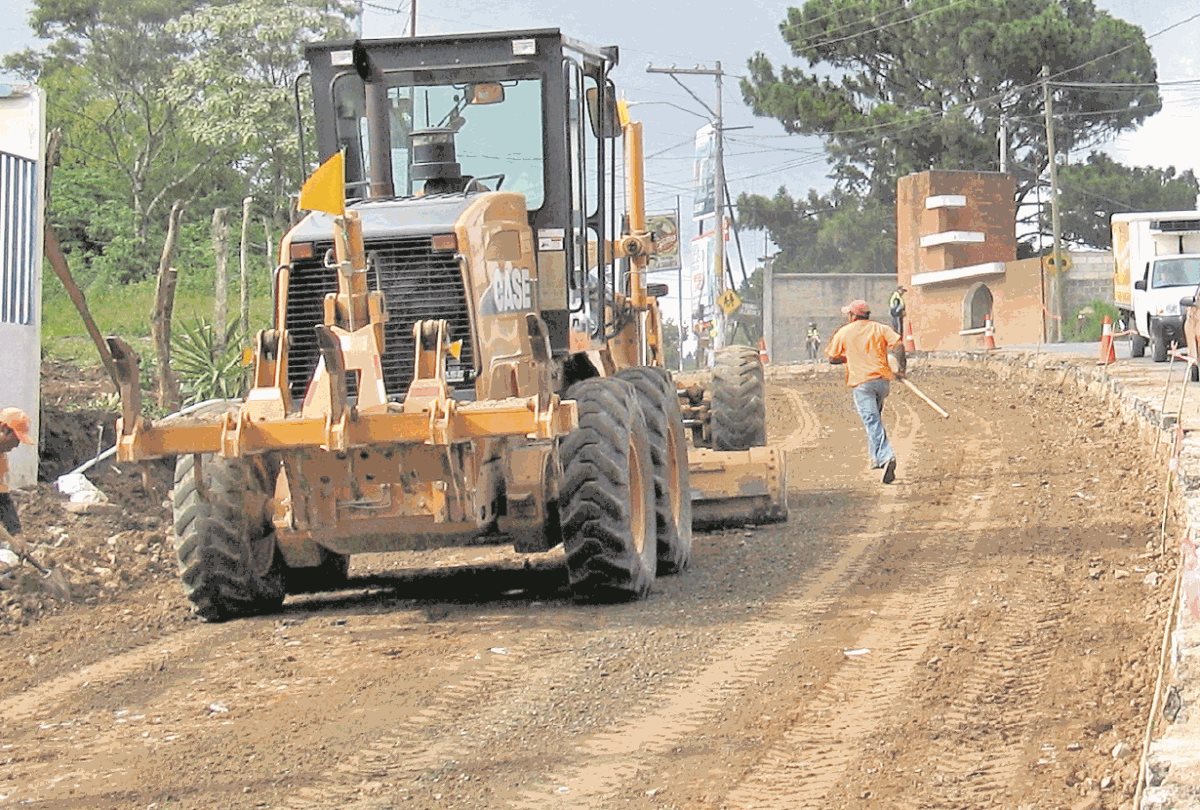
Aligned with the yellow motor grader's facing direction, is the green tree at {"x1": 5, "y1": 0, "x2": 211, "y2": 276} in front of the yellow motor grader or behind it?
in front

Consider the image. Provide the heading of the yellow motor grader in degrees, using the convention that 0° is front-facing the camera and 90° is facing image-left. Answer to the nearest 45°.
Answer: approximately 180°
